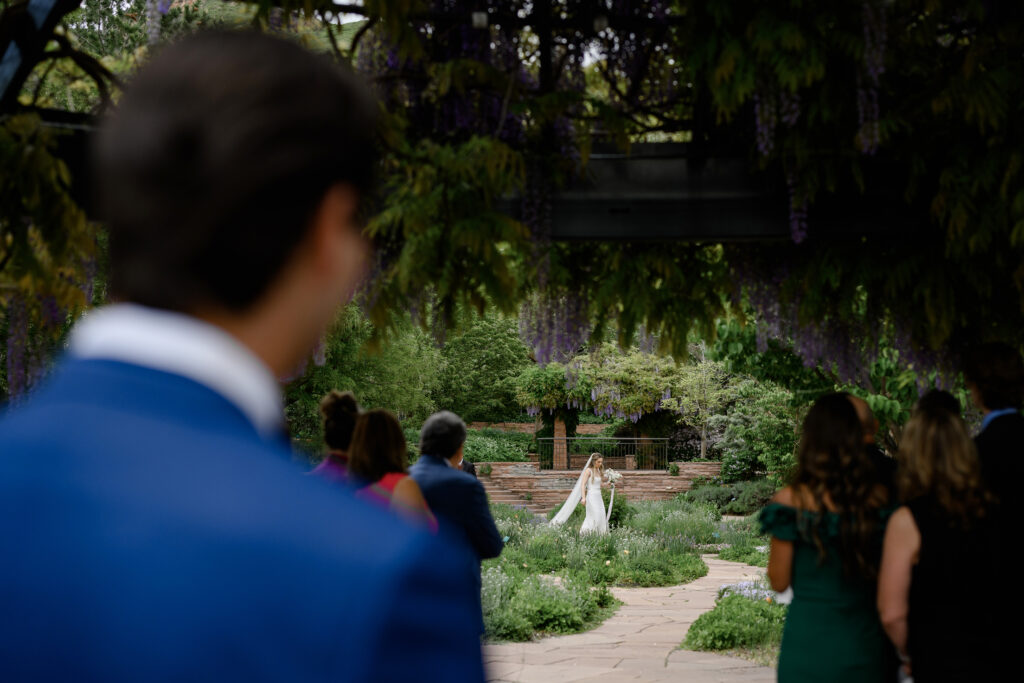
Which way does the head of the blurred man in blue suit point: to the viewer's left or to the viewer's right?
to the viewer's right

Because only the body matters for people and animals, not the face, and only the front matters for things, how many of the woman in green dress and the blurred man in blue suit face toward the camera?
0

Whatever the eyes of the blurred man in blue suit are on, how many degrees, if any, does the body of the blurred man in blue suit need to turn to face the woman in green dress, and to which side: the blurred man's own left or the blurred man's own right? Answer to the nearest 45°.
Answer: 0° — they already face them

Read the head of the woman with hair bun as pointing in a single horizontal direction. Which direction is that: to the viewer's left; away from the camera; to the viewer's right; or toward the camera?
away from the camera

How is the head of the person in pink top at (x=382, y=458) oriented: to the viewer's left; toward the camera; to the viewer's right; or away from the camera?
away from the camera

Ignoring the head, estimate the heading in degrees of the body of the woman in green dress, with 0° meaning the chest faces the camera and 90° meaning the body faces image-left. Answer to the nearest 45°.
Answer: approximately 180°

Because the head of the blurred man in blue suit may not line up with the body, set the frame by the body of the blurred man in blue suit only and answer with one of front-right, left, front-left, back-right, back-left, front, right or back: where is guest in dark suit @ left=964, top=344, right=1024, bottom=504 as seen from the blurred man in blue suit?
front

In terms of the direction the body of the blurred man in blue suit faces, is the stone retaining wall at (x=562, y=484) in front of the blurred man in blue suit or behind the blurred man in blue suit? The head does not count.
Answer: in front

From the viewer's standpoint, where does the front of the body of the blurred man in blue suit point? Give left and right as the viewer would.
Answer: facing away from the viewer and to the right of the viewer

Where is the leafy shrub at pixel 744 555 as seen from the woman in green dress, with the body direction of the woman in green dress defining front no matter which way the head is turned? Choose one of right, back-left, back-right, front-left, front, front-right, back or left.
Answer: front

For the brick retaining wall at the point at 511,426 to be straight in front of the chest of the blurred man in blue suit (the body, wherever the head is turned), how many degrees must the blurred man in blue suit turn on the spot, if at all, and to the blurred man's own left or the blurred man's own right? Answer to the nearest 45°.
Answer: approximately 45° to the blurred man's own left

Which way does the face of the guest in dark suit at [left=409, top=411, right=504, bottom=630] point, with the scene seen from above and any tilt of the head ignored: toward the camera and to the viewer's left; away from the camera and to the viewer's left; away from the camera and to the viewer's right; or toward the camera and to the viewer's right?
away from the camera and to the viewer's right
